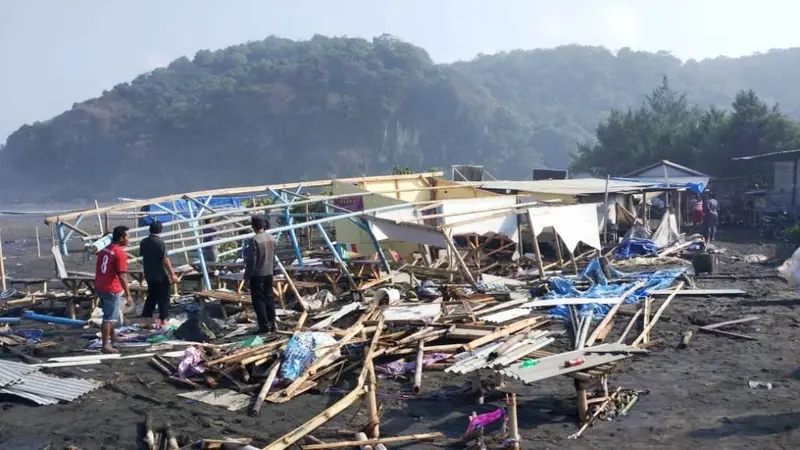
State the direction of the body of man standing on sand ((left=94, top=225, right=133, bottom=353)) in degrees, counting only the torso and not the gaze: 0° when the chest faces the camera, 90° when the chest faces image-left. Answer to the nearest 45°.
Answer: approximately 225°

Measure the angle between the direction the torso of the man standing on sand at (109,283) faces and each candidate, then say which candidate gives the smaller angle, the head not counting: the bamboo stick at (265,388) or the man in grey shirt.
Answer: the man in grey shirt

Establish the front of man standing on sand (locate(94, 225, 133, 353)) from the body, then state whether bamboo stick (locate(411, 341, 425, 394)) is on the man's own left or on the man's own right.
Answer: on the man's own right

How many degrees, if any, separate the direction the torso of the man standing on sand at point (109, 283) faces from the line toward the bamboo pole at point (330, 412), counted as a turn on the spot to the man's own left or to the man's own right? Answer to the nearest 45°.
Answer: approximately 90° to the man's own right

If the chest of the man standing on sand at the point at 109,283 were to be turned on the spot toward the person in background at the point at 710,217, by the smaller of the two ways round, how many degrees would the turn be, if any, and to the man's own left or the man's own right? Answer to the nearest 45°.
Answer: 0° — they already face them

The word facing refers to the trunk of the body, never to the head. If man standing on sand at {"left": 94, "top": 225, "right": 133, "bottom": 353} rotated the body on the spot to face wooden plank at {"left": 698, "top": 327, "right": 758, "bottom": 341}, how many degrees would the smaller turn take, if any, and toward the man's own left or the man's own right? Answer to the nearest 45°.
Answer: approximately 45° to the man's own right

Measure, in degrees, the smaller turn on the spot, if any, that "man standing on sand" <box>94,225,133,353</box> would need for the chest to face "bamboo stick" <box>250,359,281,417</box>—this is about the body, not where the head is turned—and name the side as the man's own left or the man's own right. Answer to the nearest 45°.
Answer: approximately 90° to the man's own right

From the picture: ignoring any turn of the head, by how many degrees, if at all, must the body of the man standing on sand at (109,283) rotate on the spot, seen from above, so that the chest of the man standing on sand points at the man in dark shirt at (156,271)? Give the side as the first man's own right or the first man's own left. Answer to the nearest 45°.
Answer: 0° — they already face them
